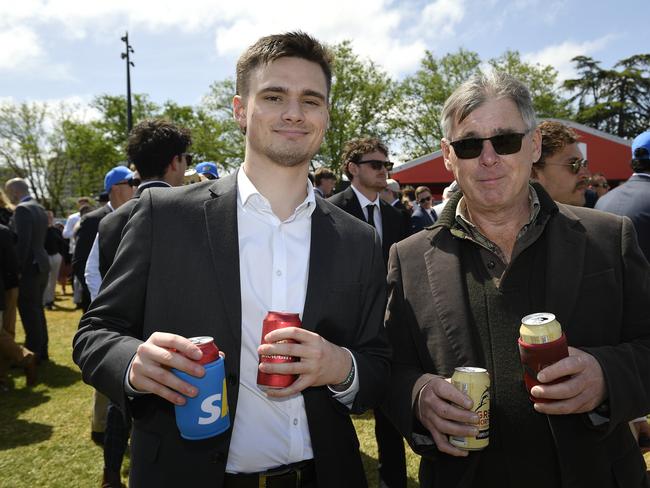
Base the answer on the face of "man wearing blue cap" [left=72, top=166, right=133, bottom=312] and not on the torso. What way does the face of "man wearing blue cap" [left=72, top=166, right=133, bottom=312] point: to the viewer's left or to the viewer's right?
to the viewer's right

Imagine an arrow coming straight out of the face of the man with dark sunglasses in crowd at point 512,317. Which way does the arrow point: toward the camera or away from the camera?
toward the camera

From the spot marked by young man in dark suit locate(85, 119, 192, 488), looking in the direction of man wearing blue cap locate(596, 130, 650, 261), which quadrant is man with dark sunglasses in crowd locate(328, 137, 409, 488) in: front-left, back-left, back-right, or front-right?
front-left

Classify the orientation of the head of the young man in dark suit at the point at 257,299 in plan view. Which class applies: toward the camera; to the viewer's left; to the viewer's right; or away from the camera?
toward the camera

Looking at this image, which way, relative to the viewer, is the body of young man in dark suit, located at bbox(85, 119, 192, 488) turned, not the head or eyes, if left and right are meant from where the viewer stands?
facing away from the viewer and to the right of the viewer

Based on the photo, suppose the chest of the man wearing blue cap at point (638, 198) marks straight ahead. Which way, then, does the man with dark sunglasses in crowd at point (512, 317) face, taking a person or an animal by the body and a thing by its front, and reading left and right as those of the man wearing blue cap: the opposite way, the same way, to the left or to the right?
the opposite way

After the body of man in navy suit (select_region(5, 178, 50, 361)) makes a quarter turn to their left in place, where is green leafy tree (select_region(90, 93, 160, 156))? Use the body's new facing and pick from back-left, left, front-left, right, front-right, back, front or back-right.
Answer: back-right

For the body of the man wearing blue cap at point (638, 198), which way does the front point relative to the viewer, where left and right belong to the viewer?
facing away from the viewer

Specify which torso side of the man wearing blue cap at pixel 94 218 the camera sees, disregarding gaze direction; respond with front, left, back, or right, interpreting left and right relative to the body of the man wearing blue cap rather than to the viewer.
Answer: right

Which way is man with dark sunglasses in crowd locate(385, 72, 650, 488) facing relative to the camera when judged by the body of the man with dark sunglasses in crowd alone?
toward the camera

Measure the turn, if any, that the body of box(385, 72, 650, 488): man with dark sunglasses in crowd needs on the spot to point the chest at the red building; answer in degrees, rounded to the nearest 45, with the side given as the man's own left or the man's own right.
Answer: approximately 180°

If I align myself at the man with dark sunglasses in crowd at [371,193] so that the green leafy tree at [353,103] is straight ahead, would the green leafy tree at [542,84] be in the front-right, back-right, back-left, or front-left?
front-right

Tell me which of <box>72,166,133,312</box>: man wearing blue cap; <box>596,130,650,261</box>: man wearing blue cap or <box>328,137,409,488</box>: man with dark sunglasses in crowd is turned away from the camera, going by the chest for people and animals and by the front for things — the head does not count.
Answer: <box>596,130,650,261</box>: man wearing blue cap

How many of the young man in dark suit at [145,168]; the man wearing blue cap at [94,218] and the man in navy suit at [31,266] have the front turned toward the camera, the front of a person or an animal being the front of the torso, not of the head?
0

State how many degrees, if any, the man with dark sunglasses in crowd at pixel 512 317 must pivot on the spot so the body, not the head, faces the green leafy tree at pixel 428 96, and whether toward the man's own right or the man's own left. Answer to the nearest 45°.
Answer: approximately 180°
